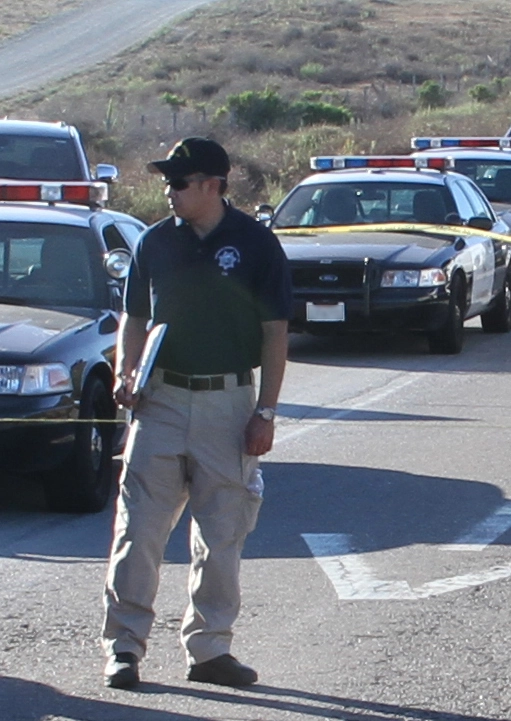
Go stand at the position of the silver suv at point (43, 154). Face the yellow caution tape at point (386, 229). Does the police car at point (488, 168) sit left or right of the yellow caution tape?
left

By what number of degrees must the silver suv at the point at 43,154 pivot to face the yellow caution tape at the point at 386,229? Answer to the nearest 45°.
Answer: approximately 90° to its left

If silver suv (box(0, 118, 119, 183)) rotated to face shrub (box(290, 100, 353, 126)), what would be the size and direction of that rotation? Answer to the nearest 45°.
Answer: approximately 180°

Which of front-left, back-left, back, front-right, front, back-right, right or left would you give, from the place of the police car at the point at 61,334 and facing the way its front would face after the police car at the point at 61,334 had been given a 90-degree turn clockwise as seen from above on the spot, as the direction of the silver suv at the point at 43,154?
front-right

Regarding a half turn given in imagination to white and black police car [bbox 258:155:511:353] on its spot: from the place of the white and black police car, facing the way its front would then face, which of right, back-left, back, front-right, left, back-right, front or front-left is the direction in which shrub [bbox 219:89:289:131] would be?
front-left

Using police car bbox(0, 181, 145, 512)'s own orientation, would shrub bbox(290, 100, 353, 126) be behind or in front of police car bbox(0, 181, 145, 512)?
behind

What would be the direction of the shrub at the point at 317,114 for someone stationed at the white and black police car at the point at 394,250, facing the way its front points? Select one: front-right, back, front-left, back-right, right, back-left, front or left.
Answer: back-right

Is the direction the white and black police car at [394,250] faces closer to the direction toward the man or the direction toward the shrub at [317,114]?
the man

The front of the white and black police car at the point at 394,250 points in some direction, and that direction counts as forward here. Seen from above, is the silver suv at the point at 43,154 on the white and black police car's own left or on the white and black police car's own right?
on the white and black police car's own right

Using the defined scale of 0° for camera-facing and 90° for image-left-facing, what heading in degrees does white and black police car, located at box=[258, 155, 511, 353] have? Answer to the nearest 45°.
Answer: approximately 45°

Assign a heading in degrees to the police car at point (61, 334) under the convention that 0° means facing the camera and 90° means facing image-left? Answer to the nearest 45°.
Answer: approximately 45°

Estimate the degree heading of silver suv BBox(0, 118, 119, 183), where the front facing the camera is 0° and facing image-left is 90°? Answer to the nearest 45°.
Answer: approximately 0°
